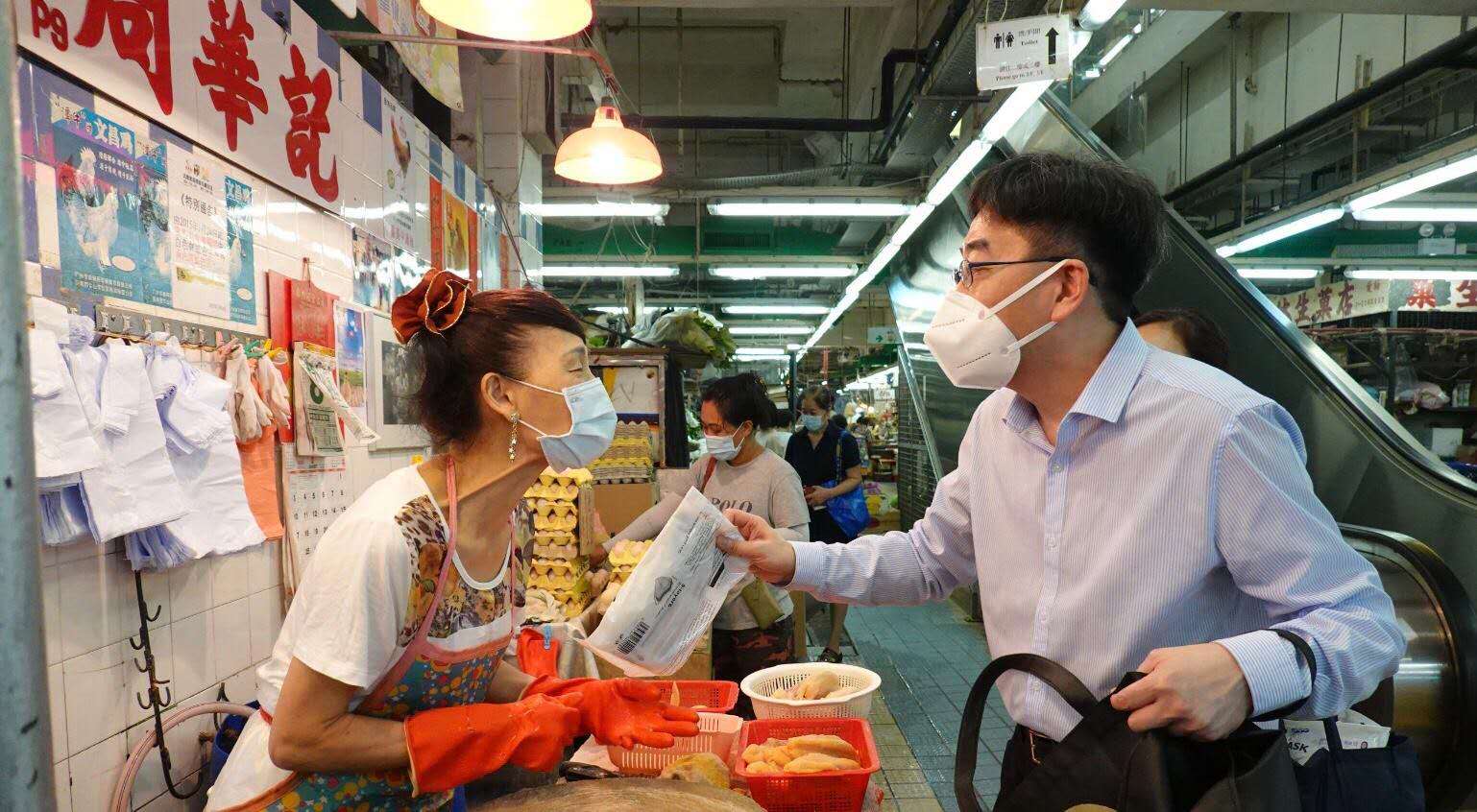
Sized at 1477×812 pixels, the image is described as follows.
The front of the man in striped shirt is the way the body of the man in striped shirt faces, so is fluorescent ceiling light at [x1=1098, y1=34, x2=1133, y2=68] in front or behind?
behind

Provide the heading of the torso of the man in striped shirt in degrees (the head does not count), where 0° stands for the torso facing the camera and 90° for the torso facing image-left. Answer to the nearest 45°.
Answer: approximately 45°

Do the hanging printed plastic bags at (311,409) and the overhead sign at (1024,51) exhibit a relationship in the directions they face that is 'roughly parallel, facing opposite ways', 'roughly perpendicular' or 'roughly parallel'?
roughly perpendicular

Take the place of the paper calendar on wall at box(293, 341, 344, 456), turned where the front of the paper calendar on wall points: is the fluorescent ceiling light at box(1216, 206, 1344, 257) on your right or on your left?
on your left

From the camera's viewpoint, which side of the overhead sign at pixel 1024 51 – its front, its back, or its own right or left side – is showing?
front

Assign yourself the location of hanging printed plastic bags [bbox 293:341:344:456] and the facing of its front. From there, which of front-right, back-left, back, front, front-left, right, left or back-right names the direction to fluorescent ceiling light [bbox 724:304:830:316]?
left

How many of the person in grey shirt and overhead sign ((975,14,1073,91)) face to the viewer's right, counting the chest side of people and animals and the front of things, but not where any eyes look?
0

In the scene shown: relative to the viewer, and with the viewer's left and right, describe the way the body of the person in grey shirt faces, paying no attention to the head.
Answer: facing the viewer and to the left of the viewer

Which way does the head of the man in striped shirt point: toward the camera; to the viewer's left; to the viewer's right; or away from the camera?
to the viewer's left

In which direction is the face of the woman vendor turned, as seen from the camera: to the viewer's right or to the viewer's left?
to the viewer's right

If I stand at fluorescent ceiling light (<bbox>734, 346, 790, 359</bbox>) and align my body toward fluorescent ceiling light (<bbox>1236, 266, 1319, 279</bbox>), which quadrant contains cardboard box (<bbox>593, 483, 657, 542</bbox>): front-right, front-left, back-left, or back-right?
front-right

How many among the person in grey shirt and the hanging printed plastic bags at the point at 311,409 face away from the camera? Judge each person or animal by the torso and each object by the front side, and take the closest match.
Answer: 0

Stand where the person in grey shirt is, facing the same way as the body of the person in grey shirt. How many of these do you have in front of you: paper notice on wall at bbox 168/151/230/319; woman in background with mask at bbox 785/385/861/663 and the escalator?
1

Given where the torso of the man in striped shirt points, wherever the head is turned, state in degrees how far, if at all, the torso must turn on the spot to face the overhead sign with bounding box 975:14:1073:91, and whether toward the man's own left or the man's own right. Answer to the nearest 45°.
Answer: approximately 135° to the man's own right
